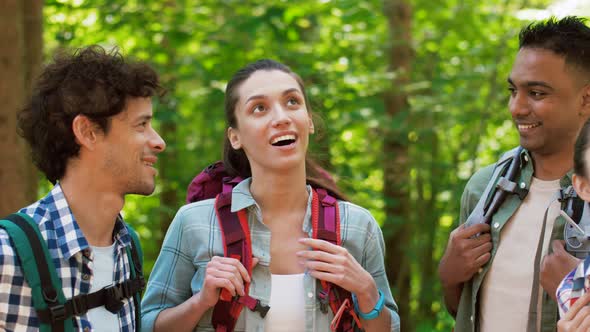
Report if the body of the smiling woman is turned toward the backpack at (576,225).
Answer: no

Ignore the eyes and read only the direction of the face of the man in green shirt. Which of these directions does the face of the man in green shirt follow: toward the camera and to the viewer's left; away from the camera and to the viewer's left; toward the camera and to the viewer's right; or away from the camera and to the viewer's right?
toward the camera and to the viewer's left

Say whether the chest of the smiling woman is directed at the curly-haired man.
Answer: no

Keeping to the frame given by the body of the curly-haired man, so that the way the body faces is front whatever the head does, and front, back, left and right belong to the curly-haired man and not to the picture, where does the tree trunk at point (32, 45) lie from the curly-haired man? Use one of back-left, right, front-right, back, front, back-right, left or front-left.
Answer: back-left

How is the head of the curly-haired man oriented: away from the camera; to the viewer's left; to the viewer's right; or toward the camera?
to the viewer's right

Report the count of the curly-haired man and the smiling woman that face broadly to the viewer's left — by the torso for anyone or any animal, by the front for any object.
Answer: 0

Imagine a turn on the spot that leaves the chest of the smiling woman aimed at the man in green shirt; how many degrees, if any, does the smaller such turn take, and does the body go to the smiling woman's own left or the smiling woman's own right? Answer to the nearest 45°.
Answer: approximately 90° to the smiling woman's own left

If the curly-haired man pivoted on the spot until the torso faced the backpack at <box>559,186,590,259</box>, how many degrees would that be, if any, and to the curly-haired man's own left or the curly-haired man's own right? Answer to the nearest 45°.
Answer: approximately 45° to the curly-haired man's own left

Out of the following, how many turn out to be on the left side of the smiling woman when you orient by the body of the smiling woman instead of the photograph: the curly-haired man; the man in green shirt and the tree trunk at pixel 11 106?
1

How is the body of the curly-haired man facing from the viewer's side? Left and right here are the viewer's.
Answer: facing the viewer and to the right of the viewer

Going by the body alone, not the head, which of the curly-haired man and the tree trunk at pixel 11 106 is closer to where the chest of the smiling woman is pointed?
the curly-haired man

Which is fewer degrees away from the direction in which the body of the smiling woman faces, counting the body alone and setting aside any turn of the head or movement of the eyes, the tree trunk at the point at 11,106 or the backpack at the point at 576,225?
the backpack

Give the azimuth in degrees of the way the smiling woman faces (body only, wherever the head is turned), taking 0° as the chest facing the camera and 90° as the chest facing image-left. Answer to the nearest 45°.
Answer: approximately 0°

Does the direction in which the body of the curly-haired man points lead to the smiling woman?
no

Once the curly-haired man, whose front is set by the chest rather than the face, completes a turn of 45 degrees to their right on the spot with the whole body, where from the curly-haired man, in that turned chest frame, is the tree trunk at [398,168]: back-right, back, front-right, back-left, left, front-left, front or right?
back-left

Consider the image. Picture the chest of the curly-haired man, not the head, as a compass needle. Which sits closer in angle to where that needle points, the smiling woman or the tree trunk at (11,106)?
the smiling woman

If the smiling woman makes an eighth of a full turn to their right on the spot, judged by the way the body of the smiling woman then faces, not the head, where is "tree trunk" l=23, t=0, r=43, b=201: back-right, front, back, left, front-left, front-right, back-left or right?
right
